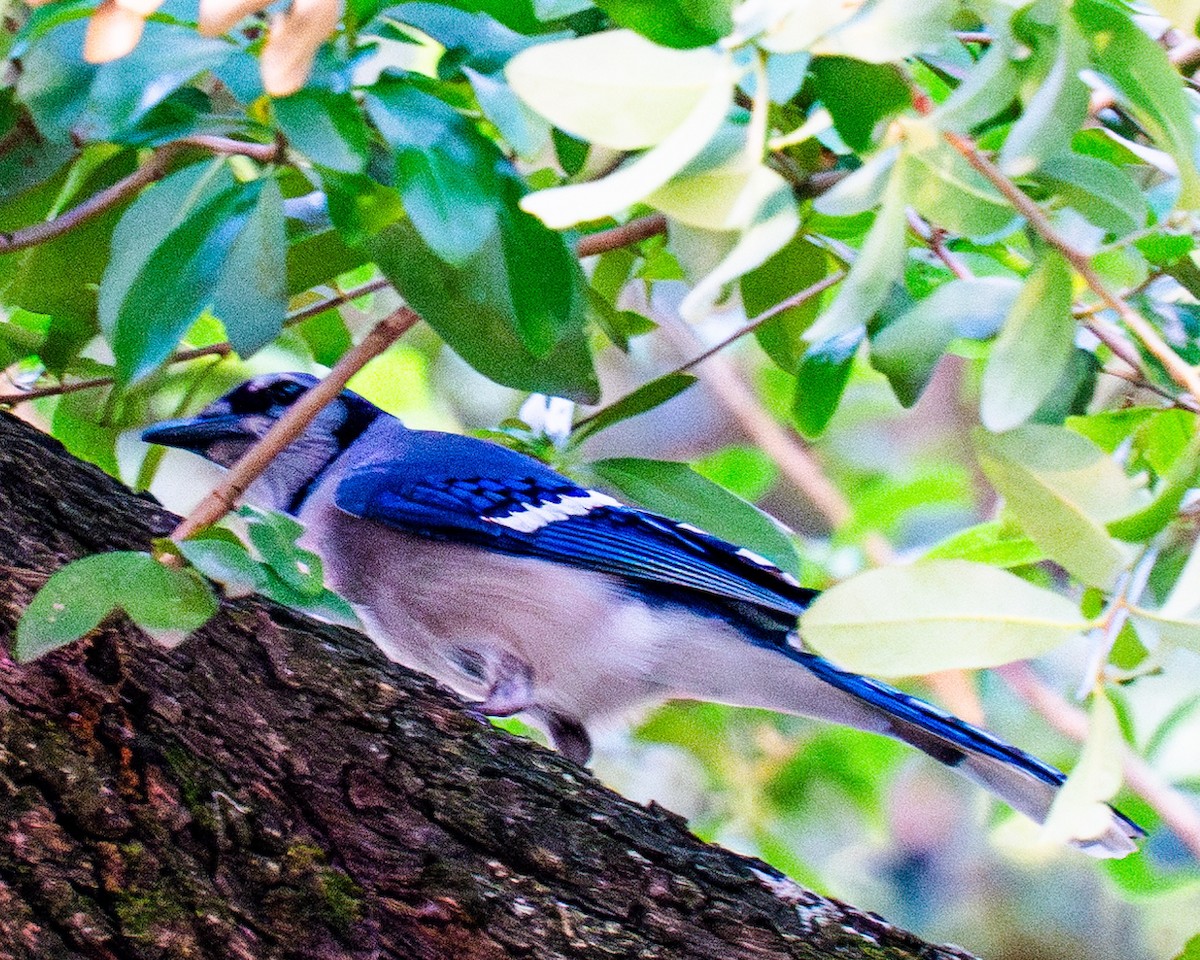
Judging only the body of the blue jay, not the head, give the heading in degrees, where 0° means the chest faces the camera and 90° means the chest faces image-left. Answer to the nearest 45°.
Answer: approximately 90°
